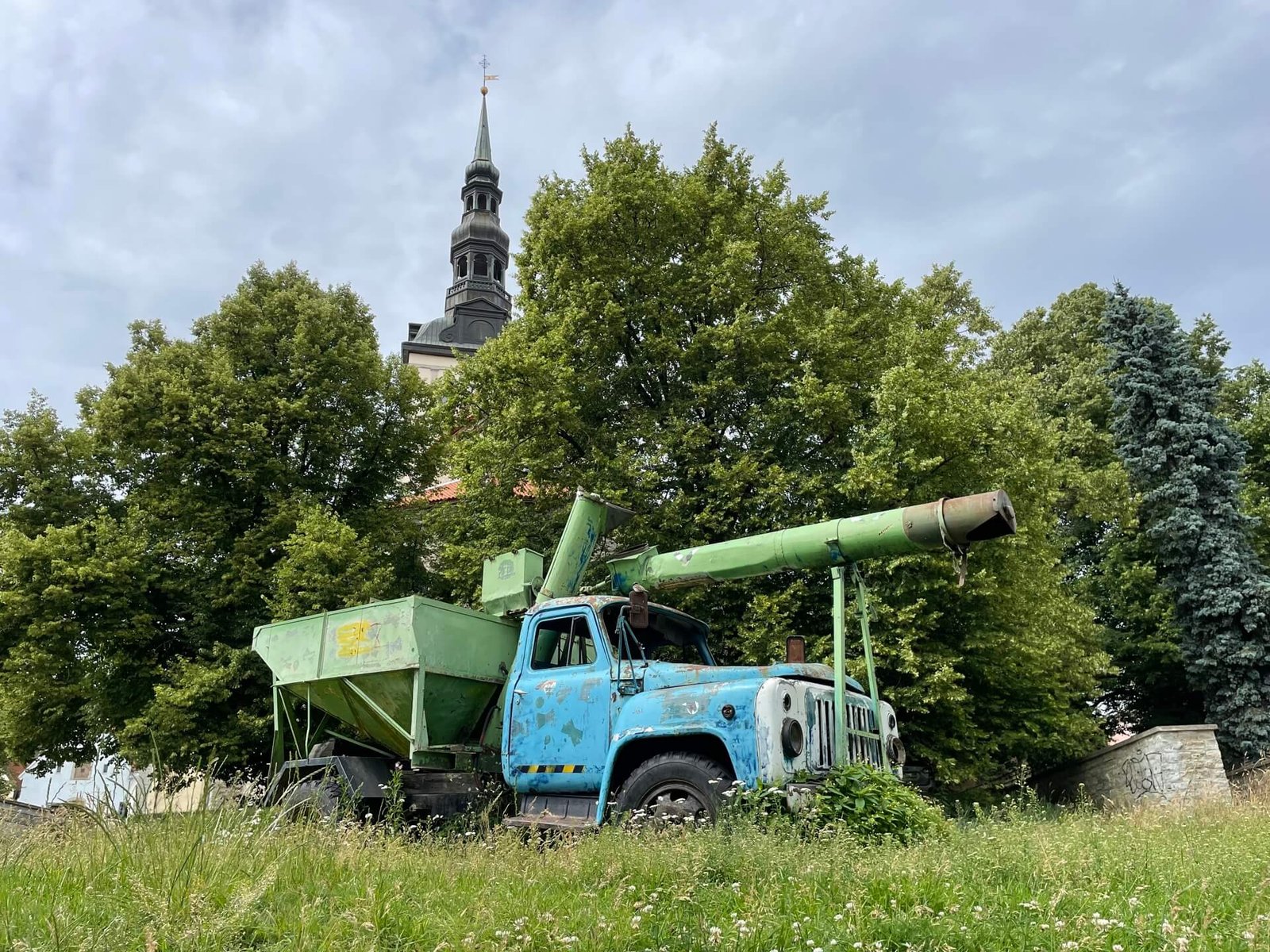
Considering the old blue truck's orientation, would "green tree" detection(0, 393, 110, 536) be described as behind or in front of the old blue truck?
behind

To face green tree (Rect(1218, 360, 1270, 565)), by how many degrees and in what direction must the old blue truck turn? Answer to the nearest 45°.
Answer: approximately 90° to its left

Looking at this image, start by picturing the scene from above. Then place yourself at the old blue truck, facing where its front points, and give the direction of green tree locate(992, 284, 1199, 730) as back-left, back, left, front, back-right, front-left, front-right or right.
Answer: left

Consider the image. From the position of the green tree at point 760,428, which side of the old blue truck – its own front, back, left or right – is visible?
left

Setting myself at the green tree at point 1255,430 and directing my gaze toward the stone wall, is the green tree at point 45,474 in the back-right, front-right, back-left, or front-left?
front-right

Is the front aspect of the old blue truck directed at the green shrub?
yes

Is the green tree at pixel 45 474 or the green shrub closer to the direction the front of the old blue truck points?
the green shrub

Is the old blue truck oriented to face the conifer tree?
no

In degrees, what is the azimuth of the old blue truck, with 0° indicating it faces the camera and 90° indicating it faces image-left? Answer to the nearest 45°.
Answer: approximately 315°

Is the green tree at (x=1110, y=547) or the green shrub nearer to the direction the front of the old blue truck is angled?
the green shrub

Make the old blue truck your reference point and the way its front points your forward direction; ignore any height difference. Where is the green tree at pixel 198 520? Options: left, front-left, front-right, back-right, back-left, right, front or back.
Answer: back
